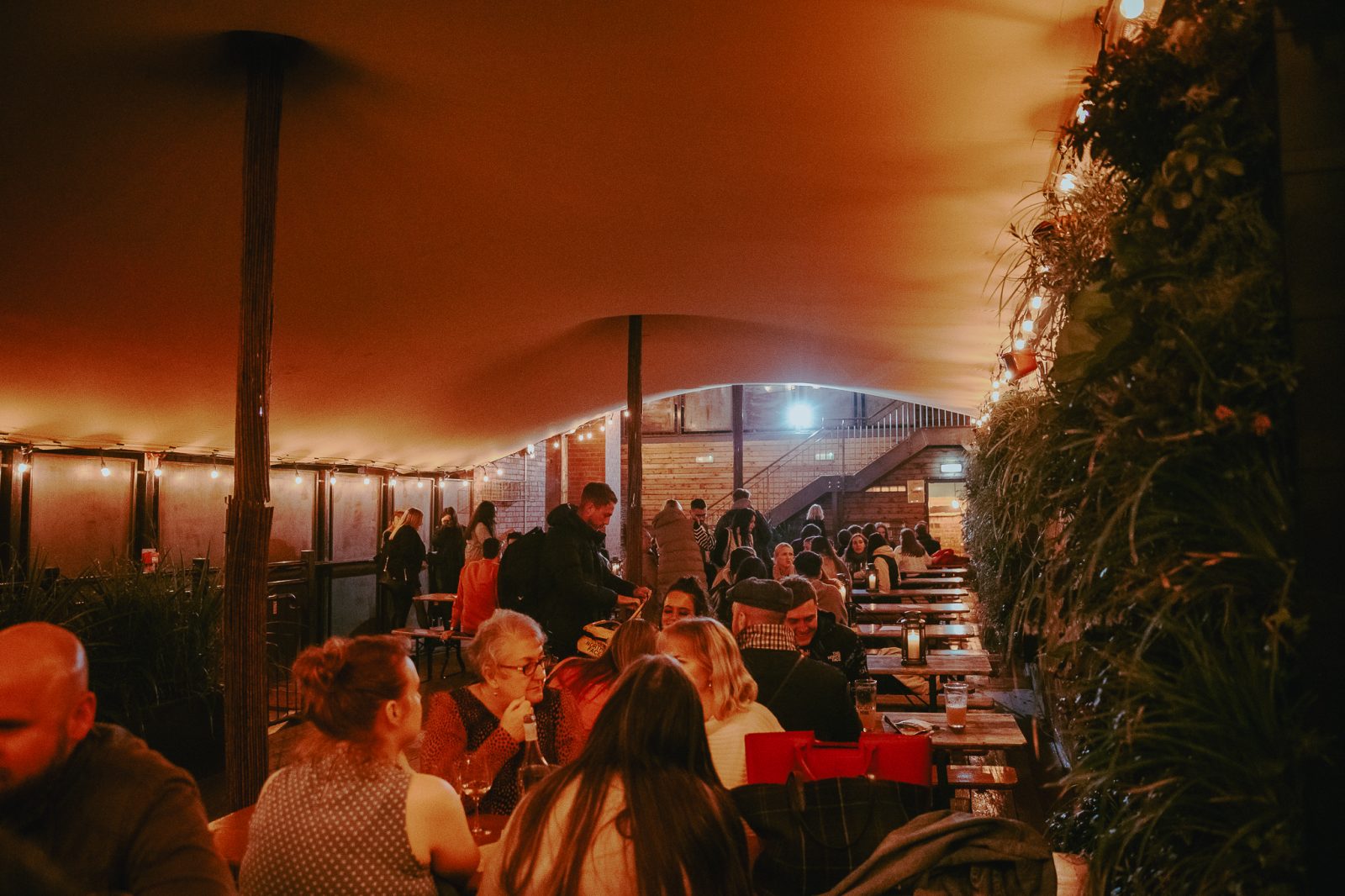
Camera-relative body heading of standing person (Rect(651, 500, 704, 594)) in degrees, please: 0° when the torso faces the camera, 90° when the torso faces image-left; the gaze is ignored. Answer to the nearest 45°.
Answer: approximately 180°

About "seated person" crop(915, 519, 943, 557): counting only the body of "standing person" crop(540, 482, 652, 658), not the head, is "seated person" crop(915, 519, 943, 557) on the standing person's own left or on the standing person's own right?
on the standing person's own left

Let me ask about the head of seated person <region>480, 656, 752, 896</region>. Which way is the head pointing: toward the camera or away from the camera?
away from the camera

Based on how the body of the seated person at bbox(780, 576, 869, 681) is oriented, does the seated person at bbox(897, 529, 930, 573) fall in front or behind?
behind

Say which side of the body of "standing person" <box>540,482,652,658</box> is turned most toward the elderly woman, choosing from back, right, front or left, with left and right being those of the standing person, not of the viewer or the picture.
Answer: right

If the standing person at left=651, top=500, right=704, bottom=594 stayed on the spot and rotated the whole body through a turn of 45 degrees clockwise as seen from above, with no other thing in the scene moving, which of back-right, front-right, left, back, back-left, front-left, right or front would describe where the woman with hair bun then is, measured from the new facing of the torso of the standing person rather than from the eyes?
back-right

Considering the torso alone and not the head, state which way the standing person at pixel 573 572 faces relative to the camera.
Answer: to the viewer's right

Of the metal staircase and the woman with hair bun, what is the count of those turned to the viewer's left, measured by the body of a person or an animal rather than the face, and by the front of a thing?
1

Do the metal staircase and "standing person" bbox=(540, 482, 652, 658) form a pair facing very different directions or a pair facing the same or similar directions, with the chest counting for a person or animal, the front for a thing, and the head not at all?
very different directions

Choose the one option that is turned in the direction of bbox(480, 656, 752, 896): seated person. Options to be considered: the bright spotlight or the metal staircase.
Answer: the bright spotlight

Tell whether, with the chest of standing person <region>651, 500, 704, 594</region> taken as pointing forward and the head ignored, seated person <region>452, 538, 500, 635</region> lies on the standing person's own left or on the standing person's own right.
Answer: on the standing person's own left

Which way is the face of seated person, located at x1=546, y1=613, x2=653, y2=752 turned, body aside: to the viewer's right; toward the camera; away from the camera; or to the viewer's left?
away from the camera
